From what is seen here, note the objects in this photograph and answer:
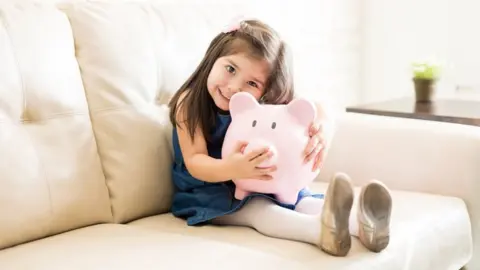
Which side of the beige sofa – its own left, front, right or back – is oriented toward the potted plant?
left

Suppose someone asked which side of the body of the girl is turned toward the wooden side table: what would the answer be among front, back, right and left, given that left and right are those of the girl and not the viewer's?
left

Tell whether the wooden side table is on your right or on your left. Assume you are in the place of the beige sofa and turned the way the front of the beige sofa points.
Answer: on your left

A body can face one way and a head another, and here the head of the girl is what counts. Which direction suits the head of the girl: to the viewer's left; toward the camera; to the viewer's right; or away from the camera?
toward the camera

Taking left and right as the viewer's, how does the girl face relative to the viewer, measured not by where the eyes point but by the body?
facing the viewer and to the right of the viewer

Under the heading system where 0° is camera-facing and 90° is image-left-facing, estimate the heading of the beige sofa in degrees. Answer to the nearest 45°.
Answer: approximately 315°
